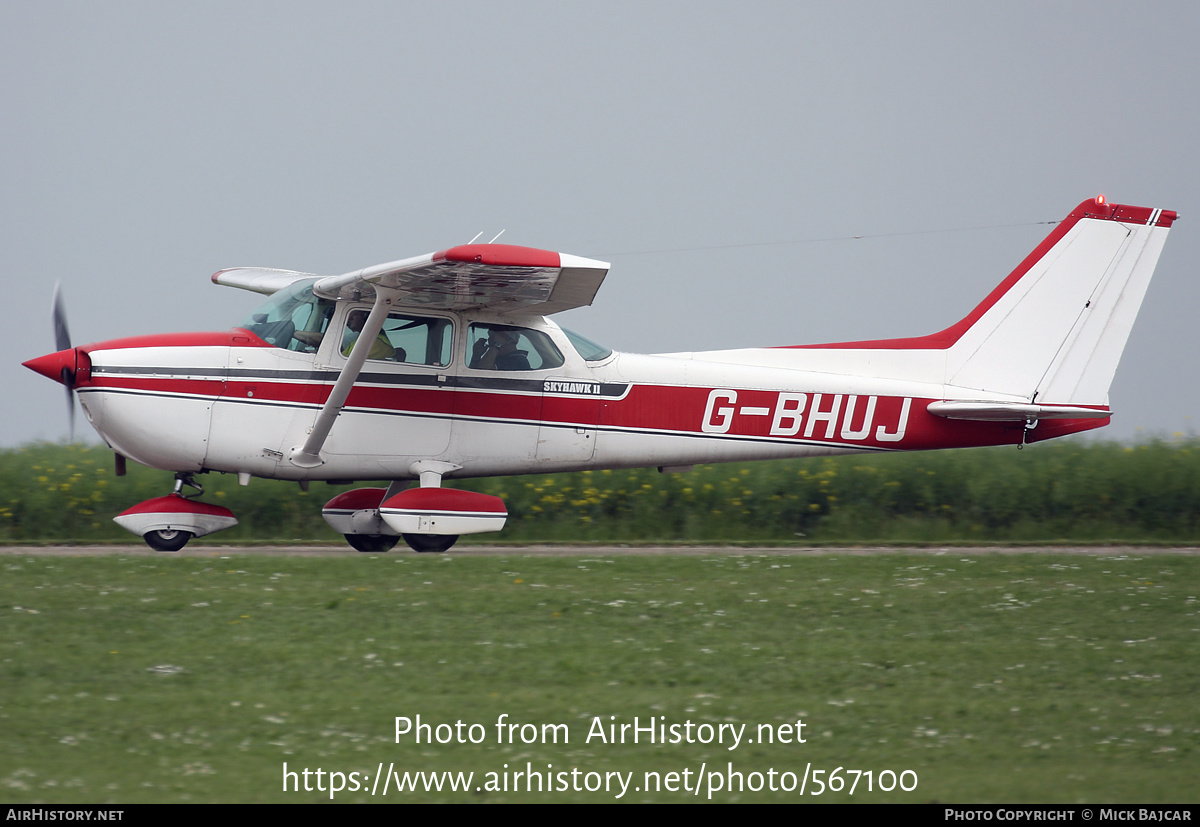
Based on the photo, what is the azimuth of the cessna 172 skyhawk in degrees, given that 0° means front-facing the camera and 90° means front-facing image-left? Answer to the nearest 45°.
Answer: approximately 90°
